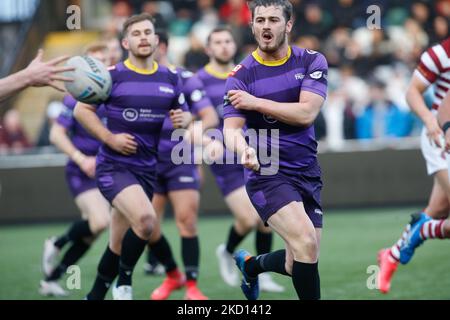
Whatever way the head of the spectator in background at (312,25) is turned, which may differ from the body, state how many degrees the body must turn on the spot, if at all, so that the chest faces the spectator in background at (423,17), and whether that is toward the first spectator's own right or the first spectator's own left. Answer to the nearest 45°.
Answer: approximately 90° to the first spectator's own left

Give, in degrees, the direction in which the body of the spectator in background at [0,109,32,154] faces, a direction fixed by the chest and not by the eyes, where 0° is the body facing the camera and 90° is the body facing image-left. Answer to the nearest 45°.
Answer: approximately 0°

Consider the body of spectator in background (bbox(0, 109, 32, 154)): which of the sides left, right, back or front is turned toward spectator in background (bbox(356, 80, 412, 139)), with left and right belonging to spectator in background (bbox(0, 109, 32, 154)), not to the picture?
left

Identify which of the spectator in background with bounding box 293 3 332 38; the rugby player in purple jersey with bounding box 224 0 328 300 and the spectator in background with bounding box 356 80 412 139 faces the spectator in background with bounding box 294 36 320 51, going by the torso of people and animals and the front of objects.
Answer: the spectator in background with bounding box 293 3 332 38

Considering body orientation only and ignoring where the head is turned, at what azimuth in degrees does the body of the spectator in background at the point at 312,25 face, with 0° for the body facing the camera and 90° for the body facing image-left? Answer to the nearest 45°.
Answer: approximately 0°

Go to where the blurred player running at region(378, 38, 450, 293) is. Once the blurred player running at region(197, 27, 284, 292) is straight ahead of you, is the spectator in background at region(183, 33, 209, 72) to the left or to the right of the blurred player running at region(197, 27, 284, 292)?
right

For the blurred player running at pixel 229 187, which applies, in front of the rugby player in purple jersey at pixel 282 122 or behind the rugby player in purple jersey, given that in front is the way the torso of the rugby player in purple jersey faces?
behind

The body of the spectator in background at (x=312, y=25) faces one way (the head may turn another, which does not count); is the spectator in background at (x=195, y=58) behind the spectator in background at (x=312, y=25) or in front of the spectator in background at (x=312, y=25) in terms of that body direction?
in front

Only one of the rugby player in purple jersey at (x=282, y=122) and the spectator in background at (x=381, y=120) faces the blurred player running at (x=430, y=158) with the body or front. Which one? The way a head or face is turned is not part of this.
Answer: the spectator in background
